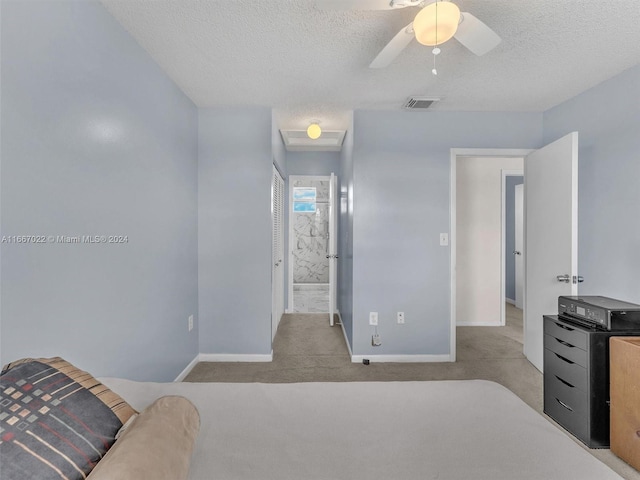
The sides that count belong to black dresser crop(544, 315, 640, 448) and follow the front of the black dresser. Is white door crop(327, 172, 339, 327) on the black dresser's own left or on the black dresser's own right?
on the black dresser's own right

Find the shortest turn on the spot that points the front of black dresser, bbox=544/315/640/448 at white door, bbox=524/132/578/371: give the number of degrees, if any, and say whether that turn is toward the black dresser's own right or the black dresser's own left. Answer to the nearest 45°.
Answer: approximately 135° to the black dresser's own right

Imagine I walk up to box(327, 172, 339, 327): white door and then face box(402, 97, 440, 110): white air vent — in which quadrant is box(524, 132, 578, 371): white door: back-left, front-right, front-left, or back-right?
front-left

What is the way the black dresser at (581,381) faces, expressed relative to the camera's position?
facing the viewer and to the left of the viewer

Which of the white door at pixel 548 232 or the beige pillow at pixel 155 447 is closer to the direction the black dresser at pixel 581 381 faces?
the beige pillow
